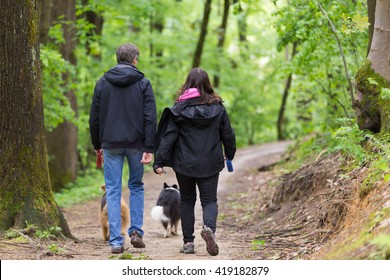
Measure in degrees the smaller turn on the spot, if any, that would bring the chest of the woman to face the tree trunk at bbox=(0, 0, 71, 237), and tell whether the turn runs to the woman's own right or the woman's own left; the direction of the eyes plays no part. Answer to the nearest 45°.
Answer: approximately 90° to the woman's own left

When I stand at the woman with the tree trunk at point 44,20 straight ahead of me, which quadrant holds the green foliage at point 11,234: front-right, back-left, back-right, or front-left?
front-left

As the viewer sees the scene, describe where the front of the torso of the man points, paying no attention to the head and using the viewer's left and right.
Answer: facing away from the viewer

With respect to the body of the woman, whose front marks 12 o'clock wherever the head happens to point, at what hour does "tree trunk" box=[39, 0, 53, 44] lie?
The tree trunk is roughly at 11 o'clock from the woman.

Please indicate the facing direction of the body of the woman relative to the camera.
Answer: away from the camera

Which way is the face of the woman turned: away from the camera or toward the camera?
away from the camera

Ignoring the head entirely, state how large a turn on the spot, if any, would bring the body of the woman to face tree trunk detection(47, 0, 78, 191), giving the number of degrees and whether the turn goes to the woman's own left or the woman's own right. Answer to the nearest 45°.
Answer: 0° — they already face it
